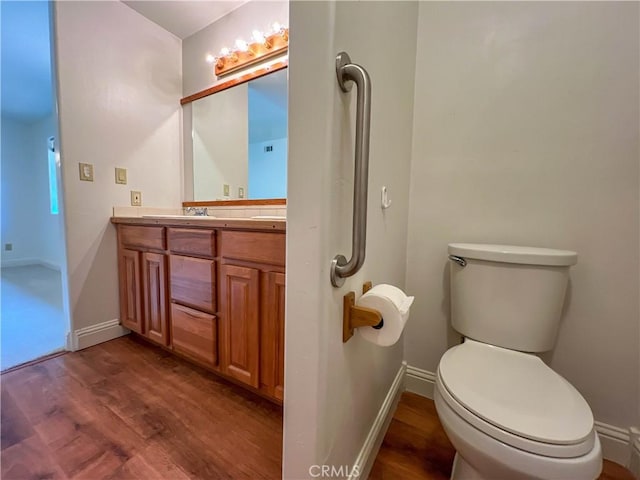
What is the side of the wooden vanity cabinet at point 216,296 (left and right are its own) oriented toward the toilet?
left

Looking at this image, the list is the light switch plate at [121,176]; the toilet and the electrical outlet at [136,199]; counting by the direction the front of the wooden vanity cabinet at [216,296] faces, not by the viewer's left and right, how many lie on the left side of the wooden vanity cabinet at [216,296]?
1

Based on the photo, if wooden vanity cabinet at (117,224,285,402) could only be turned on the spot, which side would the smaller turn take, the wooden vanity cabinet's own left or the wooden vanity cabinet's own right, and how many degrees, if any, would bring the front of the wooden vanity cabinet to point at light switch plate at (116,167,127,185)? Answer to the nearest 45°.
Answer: approximately 90° to the wooden vanity cabinet's own right

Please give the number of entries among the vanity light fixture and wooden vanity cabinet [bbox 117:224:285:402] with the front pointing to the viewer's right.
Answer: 0

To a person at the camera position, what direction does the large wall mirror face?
facing the viewer and to the left of the viewer

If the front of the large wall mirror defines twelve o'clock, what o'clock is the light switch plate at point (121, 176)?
The light switch plate is roughly at 2 o'clock from the large wall mirror.

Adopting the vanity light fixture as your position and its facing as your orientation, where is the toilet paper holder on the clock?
The toilet paper holder is roughly at 10 o'clock from the vanity light fixture.

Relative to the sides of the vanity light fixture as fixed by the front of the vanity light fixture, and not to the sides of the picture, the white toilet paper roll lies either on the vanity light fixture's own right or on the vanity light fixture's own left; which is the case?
on the vanity light fixture's own left

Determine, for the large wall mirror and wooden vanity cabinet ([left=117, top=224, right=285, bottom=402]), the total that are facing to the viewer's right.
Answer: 0
